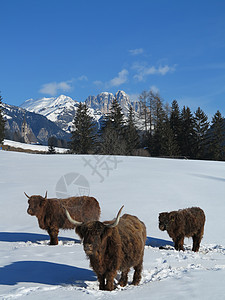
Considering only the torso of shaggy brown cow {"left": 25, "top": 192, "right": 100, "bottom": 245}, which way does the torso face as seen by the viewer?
to the viewer's left

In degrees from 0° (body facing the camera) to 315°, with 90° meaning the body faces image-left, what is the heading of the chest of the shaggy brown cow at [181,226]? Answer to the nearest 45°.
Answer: approximately 90°

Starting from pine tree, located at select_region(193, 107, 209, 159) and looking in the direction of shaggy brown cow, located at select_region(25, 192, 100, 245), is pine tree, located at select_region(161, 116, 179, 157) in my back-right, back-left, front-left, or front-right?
front-right

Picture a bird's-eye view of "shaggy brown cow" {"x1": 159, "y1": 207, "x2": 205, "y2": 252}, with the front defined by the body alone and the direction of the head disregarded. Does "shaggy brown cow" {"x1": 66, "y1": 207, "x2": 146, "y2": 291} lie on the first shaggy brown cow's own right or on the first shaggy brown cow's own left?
on the first shaggy brown cow's own left

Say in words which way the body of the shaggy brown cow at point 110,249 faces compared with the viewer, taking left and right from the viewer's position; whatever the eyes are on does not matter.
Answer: facing the viewer and to the left of the viewer

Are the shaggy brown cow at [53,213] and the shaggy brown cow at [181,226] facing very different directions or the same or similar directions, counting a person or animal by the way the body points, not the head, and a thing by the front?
same or similar directions

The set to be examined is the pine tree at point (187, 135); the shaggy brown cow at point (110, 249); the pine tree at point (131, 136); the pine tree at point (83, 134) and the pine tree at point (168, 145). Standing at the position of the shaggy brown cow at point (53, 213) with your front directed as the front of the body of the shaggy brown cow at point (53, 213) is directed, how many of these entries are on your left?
1

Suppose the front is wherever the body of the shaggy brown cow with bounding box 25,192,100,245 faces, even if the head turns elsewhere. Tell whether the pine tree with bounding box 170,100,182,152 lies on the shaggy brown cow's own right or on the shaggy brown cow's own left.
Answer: on the shaggy brown cow's own right

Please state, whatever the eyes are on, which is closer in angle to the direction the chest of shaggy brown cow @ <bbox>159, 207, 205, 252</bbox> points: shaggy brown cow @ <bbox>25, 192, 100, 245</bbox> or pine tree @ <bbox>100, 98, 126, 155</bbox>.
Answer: the shaggy brown cow

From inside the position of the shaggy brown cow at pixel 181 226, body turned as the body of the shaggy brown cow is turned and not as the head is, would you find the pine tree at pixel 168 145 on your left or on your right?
on your right

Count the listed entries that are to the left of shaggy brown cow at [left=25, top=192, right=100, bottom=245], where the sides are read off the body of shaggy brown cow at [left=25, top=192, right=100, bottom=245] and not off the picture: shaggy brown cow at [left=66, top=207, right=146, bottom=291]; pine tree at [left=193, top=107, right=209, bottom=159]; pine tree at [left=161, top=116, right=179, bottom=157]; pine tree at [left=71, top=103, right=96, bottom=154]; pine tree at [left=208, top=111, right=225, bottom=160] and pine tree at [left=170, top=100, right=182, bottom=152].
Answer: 1
